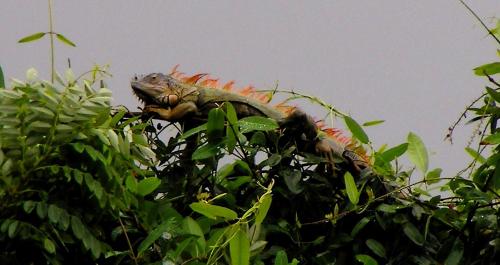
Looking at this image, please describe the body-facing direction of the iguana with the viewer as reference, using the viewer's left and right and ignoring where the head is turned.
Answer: facing to the left of the viewer
